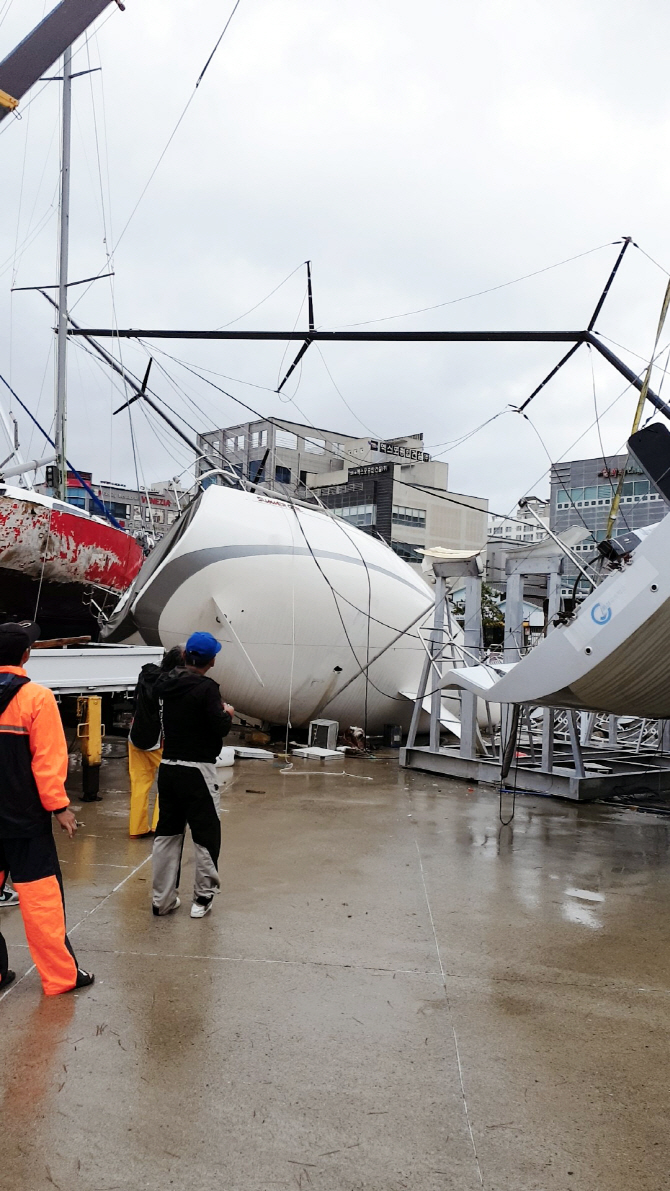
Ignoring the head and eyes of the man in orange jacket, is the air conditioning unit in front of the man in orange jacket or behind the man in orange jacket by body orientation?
in front

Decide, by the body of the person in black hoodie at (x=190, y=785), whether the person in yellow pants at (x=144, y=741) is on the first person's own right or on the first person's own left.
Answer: on the first person's own left

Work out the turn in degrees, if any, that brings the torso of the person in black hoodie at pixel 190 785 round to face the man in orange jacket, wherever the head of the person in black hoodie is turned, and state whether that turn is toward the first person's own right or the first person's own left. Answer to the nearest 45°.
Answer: approximately 180°

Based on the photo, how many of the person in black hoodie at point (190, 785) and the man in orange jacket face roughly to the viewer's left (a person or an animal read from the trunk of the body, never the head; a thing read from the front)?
0

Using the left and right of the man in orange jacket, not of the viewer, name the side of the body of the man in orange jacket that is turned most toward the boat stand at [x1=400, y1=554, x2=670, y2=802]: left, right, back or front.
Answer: front

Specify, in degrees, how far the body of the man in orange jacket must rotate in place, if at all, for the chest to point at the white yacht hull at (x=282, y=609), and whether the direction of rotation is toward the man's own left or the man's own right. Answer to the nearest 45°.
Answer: approximately 45° to the man's own left

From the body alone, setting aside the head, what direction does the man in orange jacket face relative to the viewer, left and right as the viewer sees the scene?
facing away from the viewer and to the right of the viewer

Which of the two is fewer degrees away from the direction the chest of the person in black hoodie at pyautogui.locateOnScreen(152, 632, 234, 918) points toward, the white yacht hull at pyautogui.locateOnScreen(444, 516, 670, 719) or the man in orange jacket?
the white yacht hull

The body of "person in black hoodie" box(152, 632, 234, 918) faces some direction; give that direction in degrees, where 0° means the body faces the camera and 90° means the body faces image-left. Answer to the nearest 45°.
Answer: approximately 225°

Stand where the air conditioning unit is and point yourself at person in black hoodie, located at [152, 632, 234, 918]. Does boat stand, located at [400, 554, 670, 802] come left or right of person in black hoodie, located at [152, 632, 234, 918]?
left

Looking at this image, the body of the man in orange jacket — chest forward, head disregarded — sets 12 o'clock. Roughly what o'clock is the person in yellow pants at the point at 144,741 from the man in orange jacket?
The person in yellow pants is roughly at 11 o'clock from the man in orange jacket.
